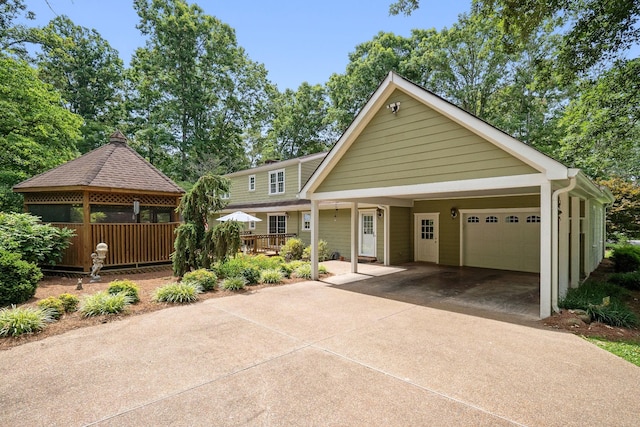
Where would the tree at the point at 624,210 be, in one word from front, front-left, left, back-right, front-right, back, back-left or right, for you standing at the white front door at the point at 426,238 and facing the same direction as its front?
back-left

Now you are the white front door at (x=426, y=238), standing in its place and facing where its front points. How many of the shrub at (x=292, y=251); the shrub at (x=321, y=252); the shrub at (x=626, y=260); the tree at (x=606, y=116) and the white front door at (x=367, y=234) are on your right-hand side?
3

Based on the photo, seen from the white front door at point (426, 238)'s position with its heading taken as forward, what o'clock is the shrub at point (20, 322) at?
The shrub is roughly at 1 o'clock from the white front door.

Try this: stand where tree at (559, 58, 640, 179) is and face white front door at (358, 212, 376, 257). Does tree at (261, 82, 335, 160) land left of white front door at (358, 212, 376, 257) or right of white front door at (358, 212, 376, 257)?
right

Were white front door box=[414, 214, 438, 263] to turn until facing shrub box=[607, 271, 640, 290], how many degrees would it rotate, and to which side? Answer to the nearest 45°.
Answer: approximately 45° to its left

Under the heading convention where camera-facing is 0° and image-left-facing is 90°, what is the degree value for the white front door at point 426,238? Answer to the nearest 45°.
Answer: approximately 0°

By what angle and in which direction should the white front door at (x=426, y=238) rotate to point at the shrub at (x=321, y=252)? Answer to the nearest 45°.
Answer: approximately 90° to its right

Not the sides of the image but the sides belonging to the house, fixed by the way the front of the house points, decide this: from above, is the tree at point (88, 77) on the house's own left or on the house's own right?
on the house's own right

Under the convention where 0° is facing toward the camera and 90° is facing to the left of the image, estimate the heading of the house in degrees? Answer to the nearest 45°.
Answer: approximately 45°

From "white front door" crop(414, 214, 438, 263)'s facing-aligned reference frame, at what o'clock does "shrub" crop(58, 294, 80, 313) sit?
The shrub is roughly at 1 o'clock from the white front door.

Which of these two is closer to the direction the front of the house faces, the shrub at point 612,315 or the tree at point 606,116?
the shrub
